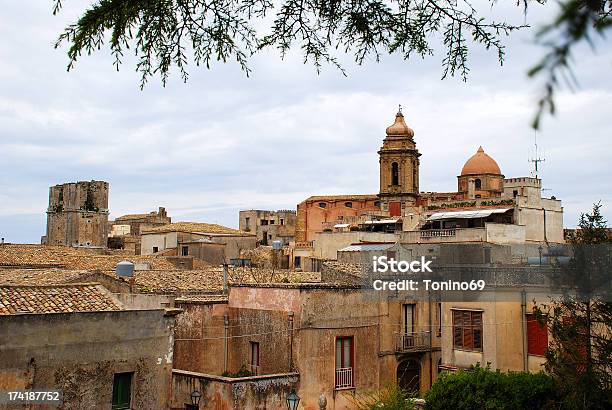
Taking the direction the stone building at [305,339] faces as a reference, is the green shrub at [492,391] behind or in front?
in front

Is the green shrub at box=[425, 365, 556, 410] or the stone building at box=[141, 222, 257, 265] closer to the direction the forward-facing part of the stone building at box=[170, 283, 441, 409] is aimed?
the green shrub

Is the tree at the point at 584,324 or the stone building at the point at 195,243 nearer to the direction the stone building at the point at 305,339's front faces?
the tree

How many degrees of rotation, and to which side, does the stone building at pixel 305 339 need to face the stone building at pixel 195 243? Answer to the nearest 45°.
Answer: approximately 180°

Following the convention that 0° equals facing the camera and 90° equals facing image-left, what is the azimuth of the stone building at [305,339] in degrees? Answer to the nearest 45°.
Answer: approximately 0°

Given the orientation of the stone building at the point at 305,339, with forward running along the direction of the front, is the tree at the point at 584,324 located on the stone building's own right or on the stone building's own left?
on the stone building's own left
